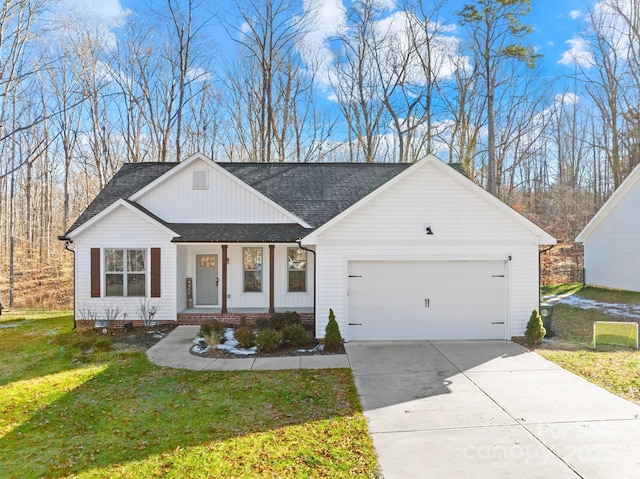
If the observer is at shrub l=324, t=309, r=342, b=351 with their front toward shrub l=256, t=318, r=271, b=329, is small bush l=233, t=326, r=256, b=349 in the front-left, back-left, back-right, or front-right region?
front-left

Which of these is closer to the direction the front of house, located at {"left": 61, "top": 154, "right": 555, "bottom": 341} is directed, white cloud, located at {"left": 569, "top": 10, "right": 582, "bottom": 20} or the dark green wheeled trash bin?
the dark green wheeled trash bin

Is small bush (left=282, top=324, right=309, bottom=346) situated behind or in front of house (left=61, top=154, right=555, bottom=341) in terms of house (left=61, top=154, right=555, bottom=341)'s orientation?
in front

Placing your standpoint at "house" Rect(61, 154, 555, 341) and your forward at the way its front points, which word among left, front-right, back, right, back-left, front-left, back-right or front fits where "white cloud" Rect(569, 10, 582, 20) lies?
back-left

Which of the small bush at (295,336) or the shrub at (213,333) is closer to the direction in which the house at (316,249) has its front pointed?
the small bush

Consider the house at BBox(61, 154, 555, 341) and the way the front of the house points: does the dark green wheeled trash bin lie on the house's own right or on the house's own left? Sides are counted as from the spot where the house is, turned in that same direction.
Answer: on the house's own left

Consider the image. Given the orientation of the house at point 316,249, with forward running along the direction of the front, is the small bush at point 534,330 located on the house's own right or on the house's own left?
on the house's own left

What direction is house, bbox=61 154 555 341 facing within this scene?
toward the camera

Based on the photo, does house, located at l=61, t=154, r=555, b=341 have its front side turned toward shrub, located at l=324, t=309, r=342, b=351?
yes

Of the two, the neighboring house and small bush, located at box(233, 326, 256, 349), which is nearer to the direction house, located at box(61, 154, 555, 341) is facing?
the small bush

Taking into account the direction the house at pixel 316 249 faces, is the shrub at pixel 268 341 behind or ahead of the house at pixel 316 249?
ahead

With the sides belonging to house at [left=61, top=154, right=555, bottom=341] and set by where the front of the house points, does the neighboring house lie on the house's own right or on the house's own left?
on the house's own left
